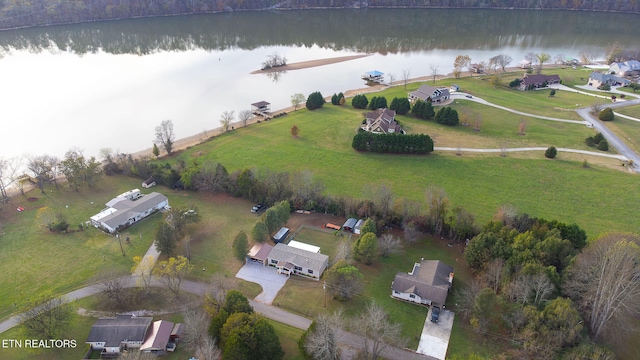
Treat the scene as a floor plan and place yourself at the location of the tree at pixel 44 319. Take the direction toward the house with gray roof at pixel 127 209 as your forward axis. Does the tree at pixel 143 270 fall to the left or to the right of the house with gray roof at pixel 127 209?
right

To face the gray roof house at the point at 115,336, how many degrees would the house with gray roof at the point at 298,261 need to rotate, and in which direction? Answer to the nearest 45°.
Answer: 0° — it already faces it

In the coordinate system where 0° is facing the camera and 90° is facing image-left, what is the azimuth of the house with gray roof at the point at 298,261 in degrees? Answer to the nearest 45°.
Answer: approximately 45°

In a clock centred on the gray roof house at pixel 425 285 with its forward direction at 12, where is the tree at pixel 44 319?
The tree is roughly at 2 o'clock from the gray roof house.

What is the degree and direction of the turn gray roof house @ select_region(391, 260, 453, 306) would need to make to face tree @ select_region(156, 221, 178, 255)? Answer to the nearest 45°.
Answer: approximately 90° to its right

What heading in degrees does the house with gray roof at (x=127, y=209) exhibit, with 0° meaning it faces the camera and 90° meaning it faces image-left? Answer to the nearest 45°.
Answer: approximately 315°

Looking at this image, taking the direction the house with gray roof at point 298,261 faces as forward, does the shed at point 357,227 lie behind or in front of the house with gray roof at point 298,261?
behind

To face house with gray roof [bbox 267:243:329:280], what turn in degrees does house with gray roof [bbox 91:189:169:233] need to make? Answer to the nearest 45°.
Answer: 0° — it already faces it
